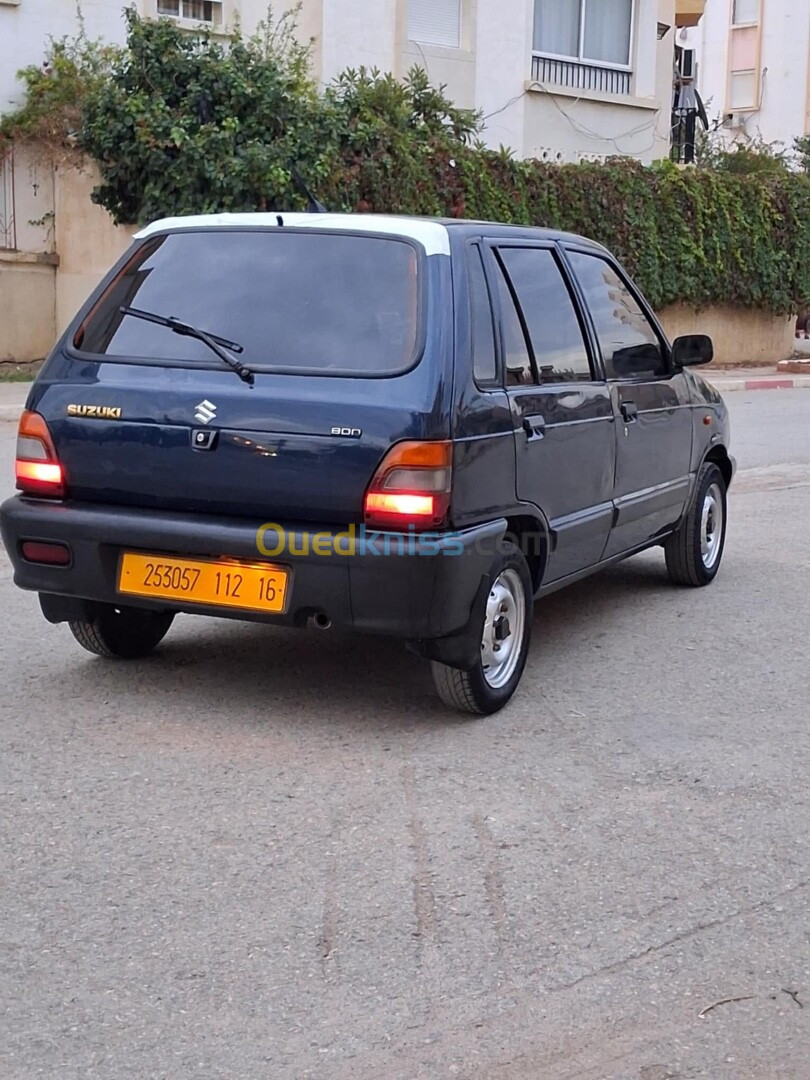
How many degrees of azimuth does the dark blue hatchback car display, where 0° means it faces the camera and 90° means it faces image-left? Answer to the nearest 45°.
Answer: approximately 225°

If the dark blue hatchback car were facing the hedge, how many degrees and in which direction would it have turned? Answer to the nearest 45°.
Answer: approximately 45° to its left

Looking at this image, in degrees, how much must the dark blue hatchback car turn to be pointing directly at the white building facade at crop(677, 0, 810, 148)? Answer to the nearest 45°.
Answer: approximately 45° to its left

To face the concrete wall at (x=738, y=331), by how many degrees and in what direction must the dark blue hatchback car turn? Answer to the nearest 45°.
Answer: approximately 45° to its left
